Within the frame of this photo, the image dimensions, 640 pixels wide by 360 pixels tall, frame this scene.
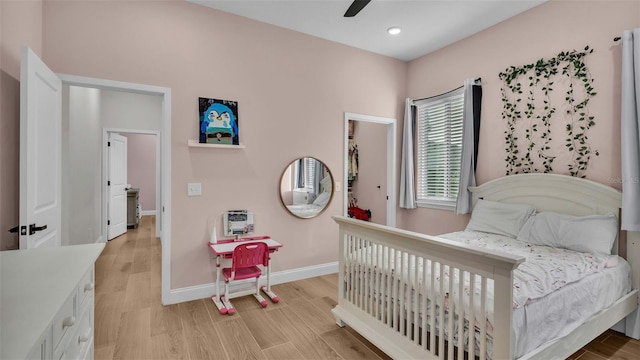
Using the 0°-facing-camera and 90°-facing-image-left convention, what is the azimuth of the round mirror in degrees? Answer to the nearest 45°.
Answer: approximately 315°

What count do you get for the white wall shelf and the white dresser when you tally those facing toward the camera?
1

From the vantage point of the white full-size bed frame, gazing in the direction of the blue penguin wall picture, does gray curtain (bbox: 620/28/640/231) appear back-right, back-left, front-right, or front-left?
back-right

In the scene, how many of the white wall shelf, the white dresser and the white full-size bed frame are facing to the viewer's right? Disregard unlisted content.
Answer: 1

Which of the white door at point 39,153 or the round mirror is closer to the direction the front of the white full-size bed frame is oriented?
the white door

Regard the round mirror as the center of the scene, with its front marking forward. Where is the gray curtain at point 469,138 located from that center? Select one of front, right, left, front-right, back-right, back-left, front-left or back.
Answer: front-left

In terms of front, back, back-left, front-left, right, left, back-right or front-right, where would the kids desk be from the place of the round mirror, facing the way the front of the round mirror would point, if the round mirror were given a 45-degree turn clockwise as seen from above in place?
front-right

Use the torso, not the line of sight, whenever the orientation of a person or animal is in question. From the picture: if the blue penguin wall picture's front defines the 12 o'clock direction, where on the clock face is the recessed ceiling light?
The recessed ceiling light is roughly at 9 o'clock from the blue penguin wall picture.

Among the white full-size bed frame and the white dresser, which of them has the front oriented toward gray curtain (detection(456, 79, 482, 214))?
the white dresser

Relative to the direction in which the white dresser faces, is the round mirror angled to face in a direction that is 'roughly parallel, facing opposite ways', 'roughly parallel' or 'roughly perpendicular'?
roughly perpendicular

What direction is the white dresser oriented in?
to the viewer's right
